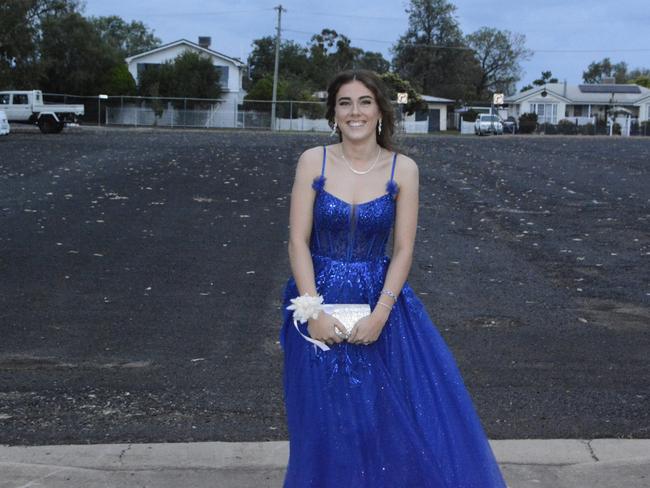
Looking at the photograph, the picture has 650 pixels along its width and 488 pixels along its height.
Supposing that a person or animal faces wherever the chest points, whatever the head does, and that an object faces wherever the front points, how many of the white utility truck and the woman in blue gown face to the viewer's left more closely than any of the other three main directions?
1

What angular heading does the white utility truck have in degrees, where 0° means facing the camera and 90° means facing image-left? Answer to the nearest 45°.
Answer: approximately 90°

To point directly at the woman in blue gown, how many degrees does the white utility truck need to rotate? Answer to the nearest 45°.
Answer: approximately 90° to its left

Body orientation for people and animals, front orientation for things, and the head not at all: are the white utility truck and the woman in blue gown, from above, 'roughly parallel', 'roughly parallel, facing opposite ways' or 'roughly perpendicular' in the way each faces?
roughly perpendicular

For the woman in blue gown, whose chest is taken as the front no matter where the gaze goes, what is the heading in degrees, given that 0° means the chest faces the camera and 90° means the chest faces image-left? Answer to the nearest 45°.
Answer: approximately 0°

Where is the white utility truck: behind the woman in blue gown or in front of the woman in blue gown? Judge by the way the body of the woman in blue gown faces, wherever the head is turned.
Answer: behind

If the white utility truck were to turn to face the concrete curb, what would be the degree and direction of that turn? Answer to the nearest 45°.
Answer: approximately 90° to its left
